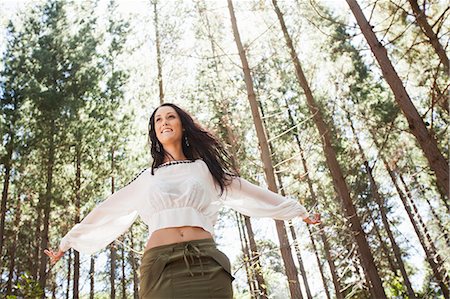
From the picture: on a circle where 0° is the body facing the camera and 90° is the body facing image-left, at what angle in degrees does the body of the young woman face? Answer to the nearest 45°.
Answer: approximately 0°

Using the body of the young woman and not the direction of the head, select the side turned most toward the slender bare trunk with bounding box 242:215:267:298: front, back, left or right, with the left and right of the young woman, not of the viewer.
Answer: back

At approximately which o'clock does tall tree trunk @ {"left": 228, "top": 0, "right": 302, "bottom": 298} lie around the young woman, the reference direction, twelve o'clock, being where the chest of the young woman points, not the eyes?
The tall tree trunk is roughly at 7 o'clock from the young woman.

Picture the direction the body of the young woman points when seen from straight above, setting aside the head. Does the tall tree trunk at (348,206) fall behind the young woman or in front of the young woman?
behind
